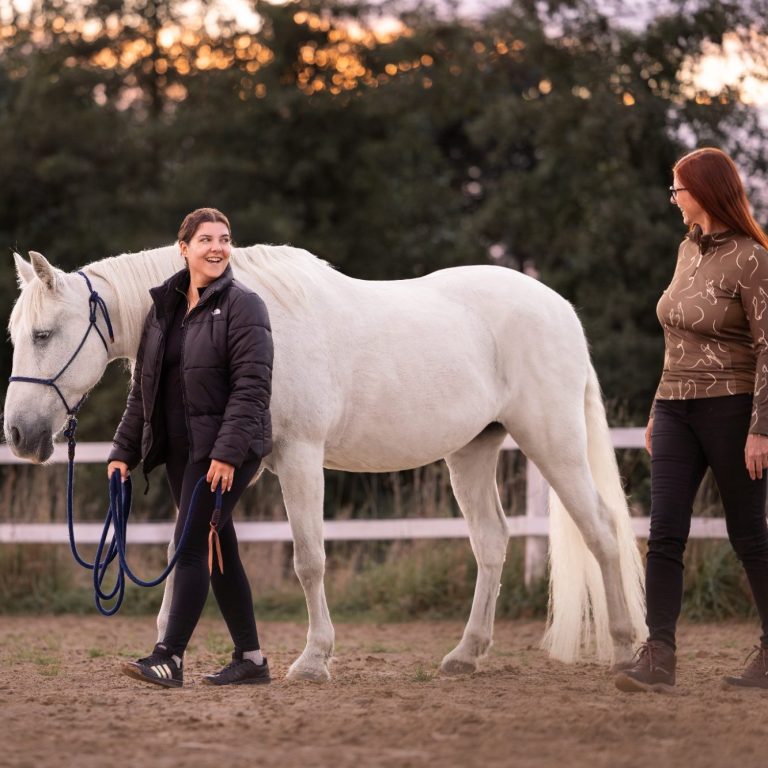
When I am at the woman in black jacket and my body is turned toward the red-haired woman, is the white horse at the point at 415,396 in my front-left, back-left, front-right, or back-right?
front-left

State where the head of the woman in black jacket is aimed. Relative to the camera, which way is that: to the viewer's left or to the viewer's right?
to the viewer's right

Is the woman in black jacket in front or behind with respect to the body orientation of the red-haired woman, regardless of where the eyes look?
in front

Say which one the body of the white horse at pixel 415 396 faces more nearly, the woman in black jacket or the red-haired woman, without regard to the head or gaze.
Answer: the woman in black jacket

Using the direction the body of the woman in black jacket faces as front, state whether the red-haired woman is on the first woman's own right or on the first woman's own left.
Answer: on the first woman's own left

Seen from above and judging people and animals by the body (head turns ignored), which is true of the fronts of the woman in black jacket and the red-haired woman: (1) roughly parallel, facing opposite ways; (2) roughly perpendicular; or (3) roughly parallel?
roughly parallel

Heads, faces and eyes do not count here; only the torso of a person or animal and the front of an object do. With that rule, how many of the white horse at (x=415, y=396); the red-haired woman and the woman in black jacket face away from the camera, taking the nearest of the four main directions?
0

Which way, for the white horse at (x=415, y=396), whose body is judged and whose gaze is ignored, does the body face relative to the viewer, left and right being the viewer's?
facing to the left of the viewer

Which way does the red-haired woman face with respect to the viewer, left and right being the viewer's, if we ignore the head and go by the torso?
facing the viewer and to the left of the viewer

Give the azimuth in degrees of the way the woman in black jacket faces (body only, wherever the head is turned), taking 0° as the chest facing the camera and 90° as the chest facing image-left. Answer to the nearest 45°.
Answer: approximately 45°

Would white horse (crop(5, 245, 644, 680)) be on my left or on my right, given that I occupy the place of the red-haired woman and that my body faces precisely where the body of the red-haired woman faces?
on my right

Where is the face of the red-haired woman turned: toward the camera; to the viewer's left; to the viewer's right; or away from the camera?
to the viewer's left

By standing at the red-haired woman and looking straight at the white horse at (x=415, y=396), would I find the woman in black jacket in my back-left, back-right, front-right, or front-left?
front-left
